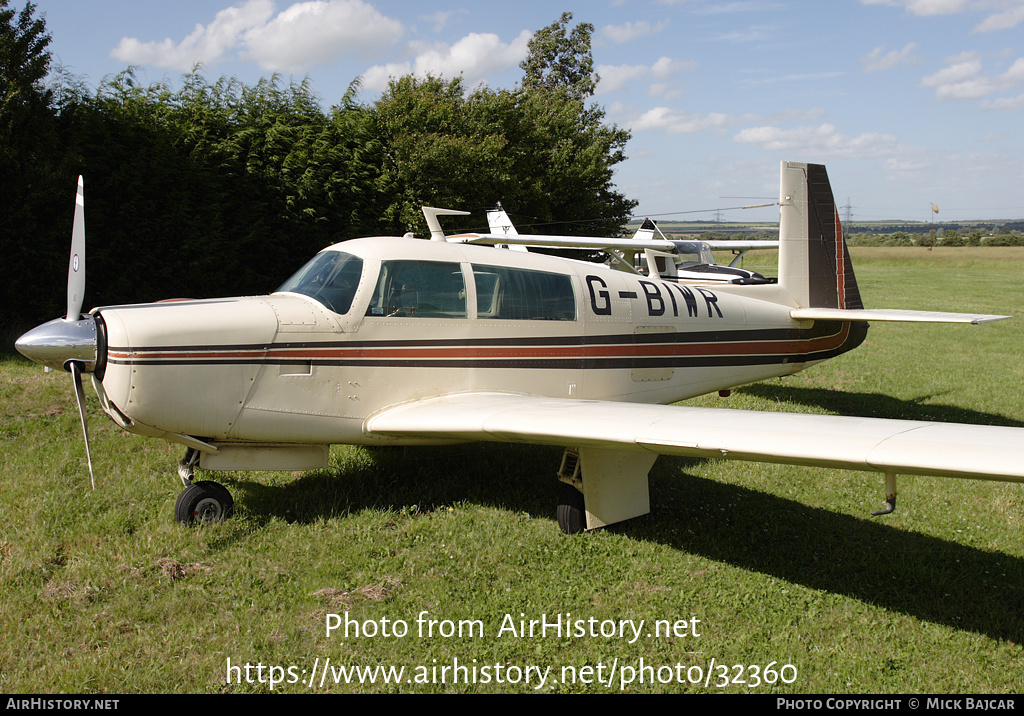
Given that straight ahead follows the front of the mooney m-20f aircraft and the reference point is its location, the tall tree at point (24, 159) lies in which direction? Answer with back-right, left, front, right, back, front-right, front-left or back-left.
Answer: right

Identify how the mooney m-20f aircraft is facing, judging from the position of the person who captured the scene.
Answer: facing the viewer and to the left of the viewer
